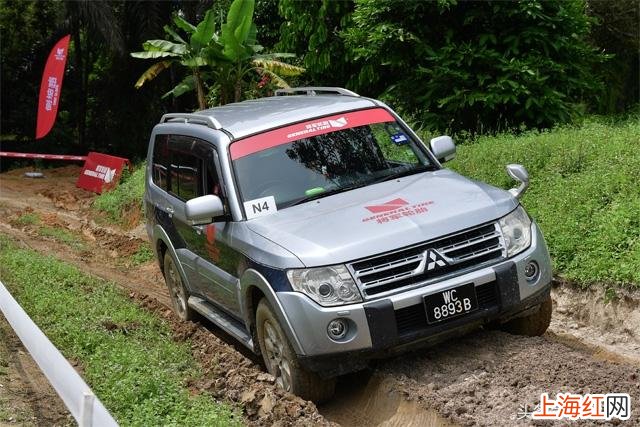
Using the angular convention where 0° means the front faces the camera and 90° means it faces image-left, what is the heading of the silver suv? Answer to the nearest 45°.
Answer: approximately 315°

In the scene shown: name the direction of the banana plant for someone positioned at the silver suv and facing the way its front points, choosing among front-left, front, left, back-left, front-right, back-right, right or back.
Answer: back-left

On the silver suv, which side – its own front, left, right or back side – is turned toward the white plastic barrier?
right

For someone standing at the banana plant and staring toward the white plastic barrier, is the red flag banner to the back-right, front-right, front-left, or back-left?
back-right

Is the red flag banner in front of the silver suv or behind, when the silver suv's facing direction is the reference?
behind

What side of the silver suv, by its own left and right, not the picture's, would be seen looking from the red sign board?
back

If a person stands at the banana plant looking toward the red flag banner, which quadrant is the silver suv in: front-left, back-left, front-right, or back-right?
back-left
